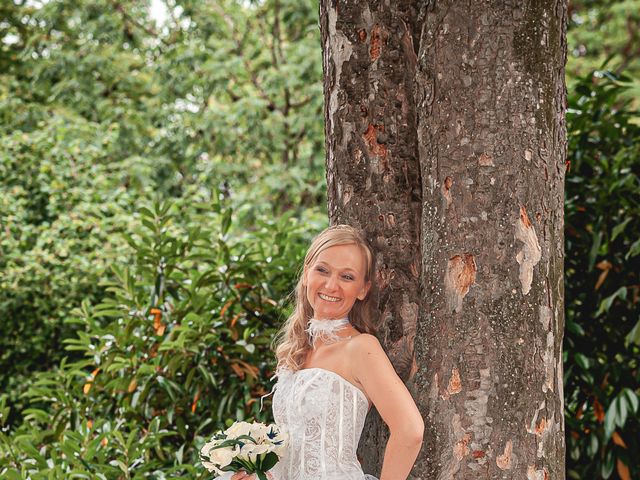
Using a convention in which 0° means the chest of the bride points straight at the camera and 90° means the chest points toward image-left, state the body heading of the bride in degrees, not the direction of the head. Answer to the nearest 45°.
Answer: approximately 45°

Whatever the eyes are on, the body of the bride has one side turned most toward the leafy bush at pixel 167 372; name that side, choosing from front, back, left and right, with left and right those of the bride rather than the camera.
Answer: right

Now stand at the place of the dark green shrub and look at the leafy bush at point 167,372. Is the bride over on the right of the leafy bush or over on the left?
left

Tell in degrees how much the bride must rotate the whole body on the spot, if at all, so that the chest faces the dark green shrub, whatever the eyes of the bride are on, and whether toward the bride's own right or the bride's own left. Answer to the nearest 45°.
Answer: approximately 180°
